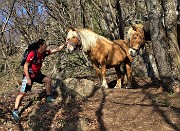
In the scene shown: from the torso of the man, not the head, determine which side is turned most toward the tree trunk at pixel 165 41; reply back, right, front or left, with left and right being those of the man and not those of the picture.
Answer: front

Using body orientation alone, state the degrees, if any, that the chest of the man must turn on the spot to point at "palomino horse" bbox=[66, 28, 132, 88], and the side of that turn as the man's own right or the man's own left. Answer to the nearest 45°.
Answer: approximately 45° to the man's own left

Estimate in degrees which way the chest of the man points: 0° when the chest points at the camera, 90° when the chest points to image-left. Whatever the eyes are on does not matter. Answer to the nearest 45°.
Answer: approximately 270°
